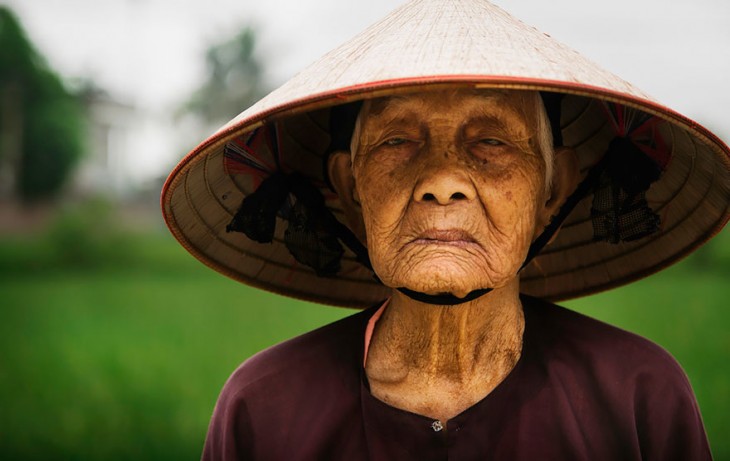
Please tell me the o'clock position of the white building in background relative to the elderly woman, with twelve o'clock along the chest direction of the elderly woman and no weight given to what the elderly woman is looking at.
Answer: The white building in background is roughly at 5 o'clock from the elderly woman.

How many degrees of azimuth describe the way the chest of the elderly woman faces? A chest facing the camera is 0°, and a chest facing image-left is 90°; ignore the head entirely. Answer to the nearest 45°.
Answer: approximately 0°
